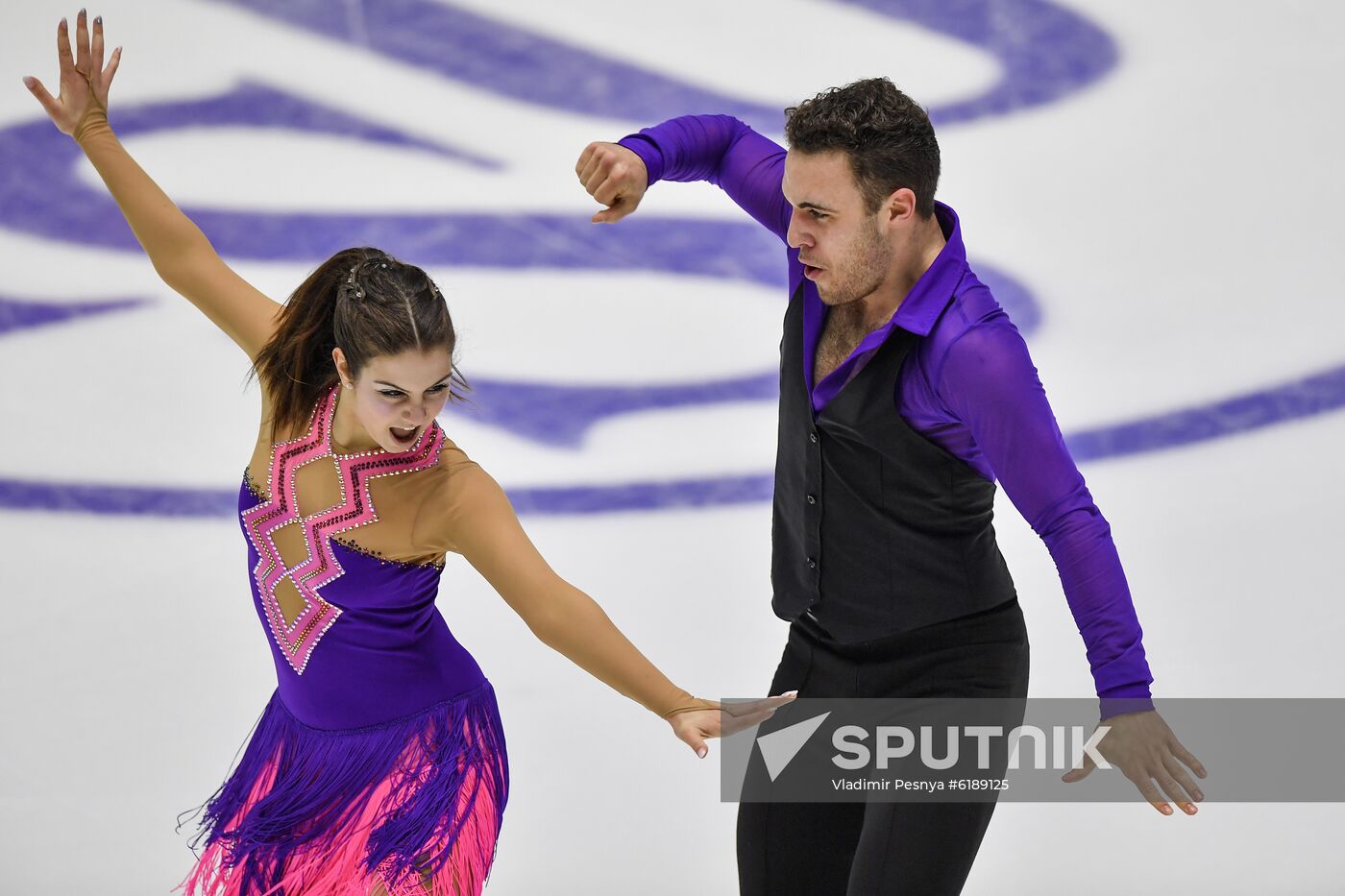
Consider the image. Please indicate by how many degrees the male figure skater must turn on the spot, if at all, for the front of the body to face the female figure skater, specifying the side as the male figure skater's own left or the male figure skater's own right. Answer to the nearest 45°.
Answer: approximately 45° to the male figure skater's own right

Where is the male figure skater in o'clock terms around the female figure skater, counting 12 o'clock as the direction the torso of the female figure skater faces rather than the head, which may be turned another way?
The male figure skater is roughly at 8 o'clock from the female figure skater.

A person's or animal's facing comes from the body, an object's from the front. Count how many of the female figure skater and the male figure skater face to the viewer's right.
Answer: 0

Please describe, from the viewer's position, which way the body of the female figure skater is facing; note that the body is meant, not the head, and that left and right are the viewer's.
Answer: facing the viewer and to the left of the viewer

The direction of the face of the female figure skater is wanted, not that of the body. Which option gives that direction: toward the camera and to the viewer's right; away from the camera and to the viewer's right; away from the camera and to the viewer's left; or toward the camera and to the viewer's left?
toward the camera and to the viewer's right
